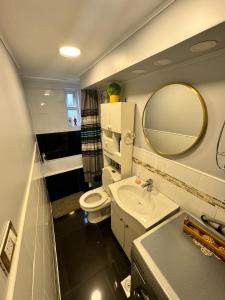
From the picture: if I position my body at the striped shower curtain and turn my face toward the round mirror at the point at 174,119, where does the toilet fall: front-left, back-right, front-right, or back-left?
front-right

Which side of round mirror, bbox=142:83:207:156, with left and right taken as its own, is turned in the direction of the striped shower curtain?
right

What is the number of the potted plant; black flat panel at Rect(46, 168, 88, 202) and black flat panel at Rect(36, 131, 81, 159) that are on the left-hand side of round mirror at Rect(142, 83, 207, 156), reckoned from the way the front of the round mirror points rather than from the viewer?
0

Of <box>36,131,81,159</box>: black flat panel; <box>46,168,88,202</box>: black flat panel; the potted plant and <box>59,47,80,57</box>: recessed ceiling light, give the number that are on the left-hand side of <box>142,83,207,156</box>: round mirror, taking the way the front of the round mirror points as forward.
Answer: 0

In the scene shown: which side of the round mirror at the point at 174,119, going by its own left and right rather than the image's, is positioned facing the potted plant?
right

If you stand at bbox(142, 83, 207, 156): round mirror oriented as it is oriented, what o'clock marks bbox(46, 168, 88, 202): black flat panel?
The black flat panel is roughly at 2 o'clock from the round mirror.

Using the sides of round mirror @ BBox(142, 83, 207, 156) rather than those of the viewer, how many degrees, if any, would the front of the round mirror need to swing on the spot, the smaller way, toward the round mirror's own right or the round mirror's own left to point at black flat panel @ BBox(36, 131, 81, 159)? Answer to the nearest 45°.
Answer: approximately 45° to the round mirror's own right

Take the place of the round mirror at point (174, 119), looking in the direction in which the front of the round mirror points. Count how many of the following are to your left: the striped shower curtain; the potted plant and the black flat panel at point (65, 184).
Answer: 0

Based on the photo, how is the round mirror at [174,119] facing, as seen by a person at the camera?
facing the viewer and to the left of the viewer
